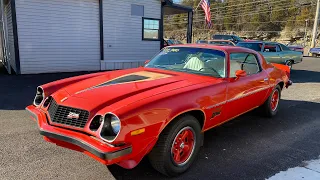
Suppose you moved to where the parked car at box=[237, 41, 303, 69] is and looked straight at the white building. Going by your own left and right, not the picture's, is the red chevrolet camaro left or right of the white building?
left

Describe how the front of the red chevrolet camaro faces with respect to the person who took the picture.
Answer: facing the viewer and to the left of the viewer

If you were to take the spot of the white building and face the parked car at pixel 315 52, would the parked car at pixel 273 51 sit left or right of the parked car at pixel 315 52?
right

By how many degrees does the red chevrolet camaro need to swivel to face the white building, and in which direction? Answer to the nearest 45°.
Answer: approximately 135° to its right
